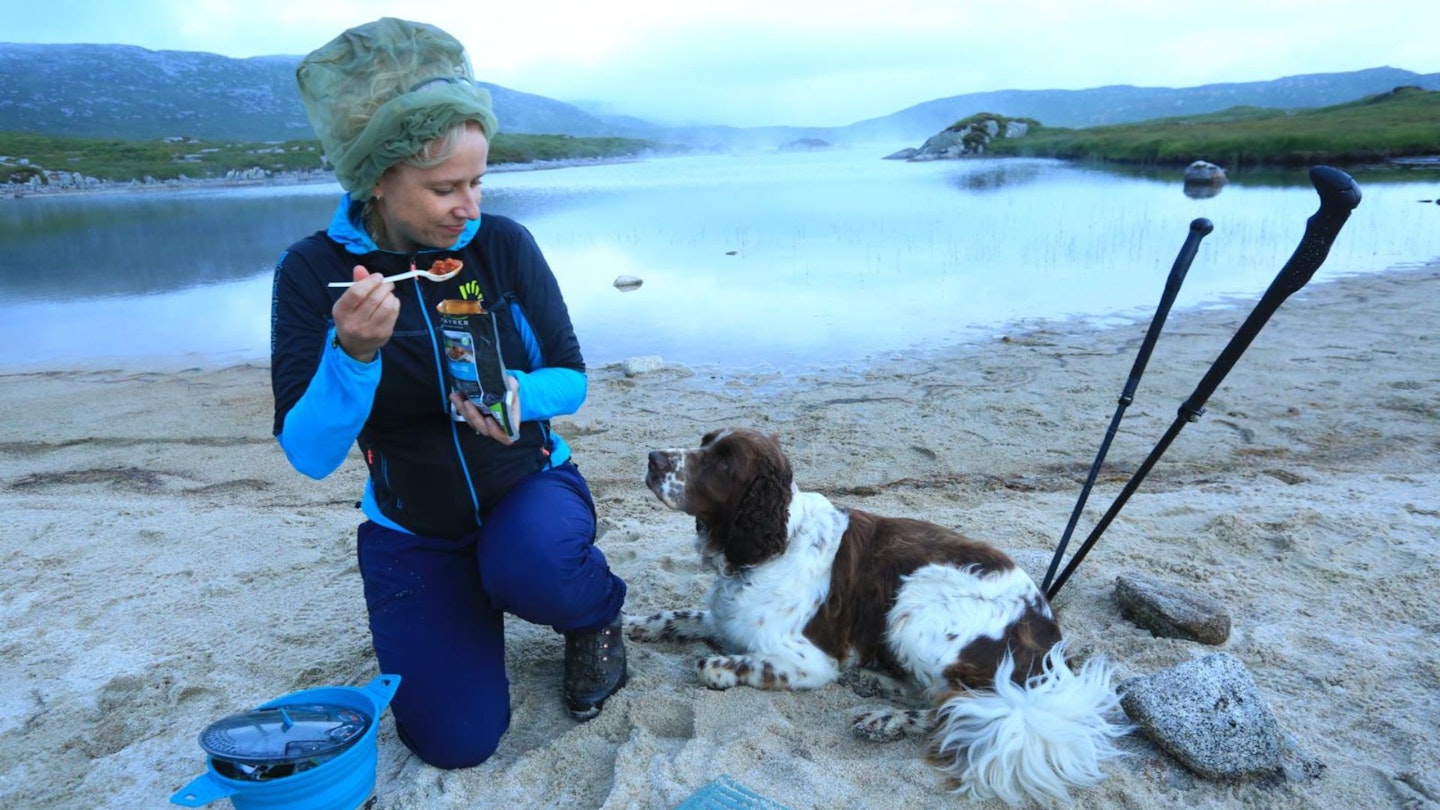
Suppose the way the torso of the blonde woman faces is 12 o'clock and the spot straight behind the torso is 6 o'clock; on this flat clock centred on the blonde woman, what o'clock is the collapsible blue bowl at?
The collapsible blue bowl is roughly at 1 o'clock from the blonde woman.

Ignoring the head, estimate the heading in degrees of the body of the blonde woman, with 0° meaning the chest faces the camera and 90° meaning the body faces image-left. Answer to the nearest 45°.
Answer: approximately 0°

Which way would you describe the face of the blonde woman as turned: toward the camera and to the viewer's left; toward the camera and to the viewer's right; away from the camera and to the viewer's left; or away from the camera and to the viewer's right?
toward the camera and to the viewer's right

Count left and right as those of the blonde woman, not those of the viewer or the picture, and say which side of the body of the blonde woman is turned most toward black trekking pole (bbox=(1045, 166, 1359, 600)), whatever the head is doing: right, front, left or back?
left

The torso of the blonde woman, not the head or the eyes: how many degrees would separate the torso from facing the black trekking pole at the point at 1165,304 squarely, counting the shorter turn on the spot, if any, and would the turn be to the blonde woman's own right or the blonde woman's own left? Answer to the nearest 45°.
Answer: approximately 90° to the blonde woman's own left
